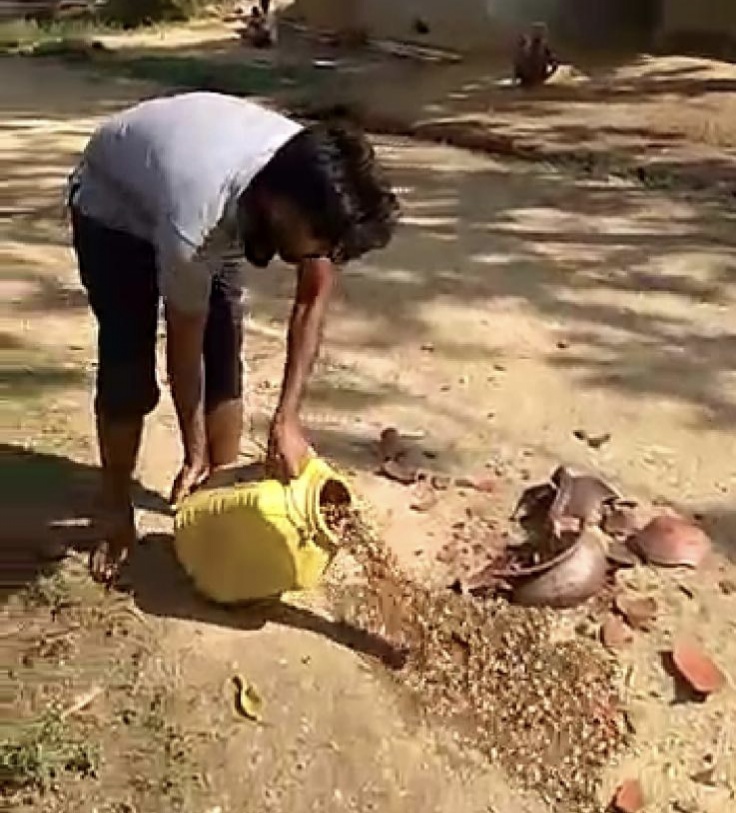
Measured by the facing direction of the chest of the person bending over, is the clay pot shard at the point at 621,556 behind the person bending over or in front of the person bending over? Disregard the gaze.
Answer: in front

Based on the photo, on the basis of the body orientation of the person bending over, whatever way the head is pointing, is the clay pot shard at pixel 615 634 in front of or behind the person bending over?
in front

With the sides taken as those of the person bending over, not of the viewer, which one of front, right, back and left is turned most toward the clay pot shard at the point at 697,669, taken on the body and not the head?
front

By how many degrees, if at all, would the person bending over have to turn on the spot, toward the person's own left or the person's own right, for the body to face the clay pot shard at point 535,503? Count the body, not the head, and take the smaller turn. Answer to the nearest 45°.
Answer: approximately 45° to the person's own left

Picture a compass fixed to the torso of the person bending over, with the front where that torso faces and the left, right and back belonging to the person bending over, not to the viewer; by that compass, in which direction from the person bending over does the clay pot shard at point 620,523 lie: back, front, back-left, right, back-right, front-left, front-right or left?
front-left
